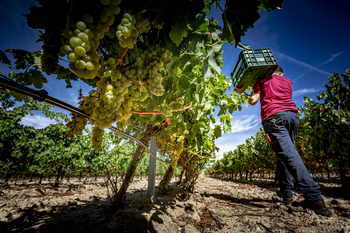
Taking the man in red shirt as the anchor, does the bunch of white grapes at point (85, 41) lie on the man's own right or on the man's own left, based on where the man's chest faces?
on the man's own left

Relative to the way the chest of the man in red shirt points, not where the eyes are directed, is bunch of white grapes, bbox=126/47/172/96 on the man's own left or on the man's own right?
on the man's own left

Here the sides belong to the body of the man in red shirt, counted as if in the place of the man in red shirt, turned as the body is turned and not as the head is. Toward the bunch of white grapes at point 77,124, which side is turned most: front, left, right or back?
left

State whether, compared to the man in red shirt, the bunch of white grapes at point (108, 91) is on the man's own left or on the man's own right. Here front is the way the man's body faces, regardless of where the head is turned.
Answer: on the man's own left

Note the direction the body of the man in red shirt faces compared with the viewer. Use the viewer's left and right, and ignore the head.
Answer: facing away from the viewer and to the left of the viewer
